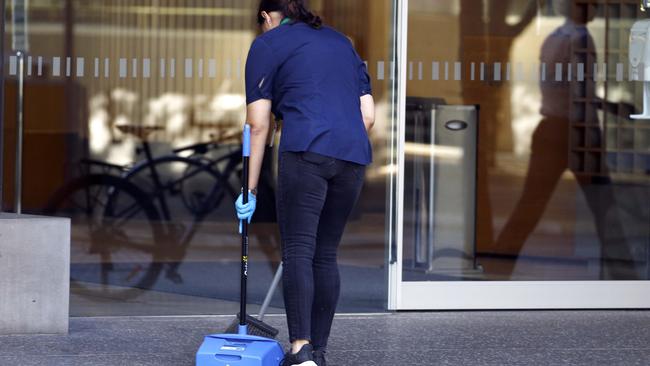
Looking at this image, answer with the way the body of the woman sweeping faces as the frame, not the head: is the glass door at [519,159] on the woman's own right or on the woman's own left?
on the woman's own right

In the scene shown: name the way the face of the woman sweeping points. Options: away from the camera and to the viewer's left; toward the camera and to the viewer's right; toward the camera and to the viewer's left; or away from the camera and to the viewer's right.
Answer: away from the camera and to the viewer's left

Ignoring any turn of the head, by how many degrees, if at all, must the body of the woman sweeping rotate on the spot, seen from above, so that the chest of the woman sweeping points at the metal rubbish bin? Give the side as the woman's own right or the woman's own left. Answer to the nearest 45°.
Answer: approximately 45° to the woman's own right

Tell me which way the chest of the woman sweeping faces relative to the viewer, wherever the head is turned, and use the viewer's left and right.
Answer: facing away from the viewer and to the left of the viewer
